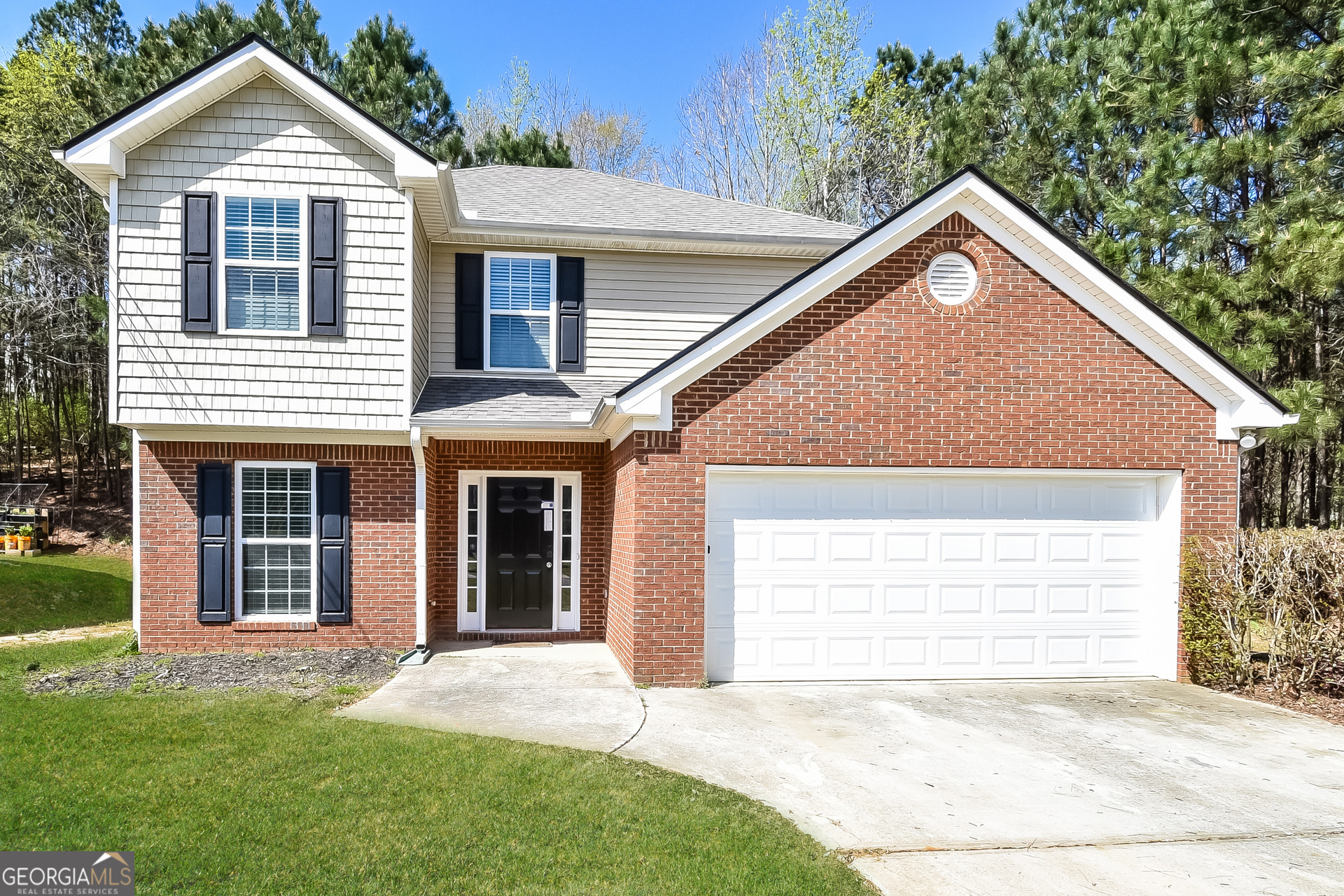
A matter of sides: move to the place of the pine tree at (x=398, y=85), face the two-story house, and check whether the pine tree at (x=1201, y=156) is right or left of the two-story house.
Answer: left

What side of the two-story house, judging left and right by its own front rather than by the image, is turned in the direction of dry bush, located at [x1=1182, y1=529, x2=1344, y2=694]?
left

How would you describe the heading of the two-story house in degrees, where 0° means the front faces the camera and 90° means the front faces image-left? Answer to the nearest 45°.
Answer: approximately 0°

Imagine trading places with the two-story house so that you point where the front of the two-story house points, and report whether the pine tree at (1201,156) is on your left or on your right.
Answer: on your left

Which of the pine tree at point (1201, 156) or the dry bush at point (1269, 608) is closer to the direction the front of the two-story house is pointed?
the dry bush

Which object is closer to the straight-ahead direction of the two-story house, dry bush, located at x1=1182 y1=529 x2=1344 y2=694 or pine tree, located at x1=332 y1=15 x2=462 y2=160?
the dry bush

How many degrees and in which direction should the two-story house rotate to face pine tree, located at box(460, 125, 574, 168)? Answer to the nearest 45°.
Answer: approximately 180°

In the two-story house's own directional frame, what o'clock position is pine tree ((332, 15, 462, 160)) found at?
The pine tree is roughly at 5 o'clock from the two-story house.
